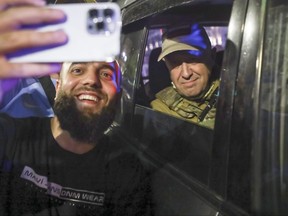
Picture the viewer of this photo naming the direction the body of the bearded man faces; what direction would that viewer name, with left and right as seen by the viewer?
facing the viewer
